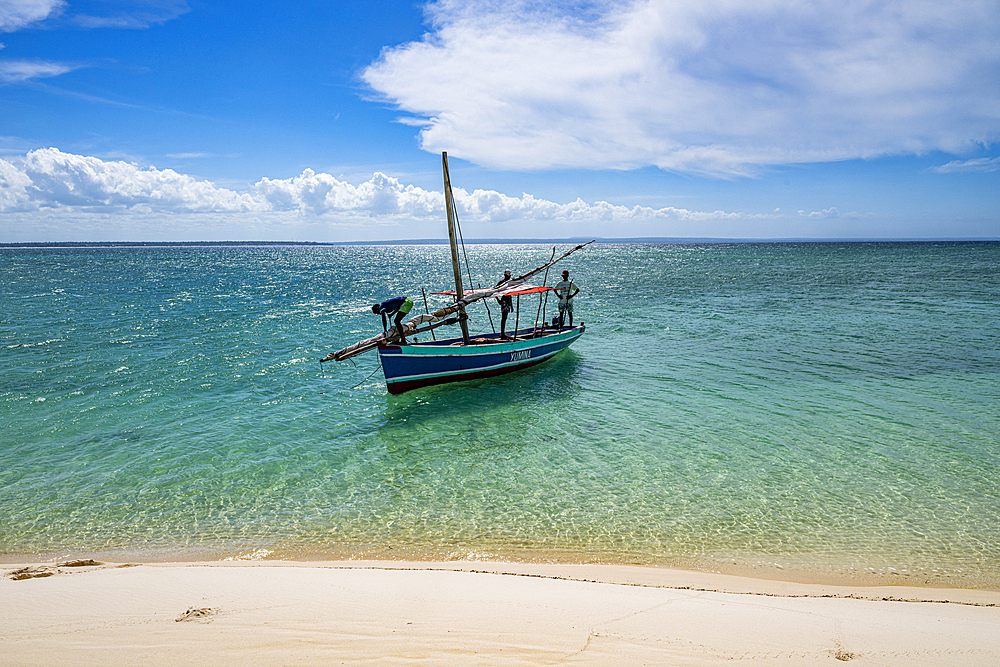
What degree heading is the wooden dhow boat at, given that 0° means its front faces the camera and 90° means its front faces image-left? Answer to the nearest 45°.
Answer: approximately 45°

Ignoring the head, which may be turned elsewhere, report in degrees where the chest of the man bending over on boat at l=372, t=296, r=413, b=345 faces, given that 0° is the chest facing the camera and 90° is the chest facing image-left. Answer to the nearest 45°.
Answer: approximately 90°
